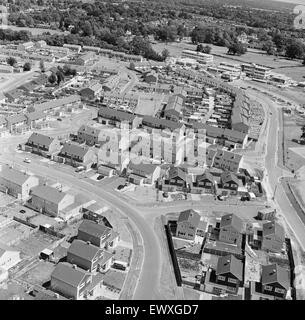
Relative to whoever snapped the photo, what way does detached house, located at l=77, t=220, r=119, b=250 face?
facing the viewer and to the right of the viewer

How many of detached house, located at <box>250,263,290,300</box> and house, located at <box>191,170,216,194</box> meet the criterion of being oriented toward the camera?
2

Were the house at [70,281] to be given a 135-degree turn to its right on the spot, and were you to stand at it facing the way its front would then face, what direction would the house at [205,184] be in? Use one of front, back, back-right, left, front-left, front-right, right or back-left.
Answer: back-right

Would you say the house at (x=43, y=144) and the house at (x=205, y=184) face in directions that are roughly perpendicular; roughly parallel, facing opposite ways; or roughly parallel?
roughly parallel

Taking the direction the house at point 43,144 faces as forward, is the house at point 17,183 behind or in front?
in front

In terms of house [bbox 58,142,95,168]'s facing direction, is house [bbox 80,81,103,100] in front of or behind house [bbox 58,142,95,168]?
behind

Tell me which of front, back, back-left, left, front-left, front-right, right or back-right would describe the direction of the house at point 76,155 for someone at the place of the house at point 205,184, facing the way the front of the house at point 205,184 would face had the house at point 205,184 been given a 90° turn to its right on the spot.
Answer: front

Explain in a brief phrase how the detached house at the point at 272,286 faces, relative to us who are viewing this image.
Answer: facing the viewer

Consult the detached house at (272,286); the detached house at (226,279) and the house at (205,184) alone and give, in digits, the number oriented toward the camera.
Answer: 3

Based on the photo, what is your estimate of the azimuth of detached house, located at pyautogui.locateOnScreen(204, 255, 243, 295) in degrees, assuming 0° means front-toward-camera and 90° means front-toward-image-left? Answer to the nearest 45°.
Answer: approximately 0°

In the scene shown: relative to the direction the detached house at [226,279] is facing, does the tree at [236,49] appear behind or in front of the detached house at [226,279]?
behind

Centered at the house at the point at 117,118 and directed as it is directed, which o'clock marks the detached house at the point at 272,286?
The detached house is roughly at 10 o'clock from the house.

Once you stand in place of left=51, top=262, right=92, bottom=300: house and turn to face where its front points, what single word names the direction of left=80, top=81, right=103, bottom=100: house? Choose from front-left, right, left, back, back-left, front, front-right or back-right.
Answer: back-left

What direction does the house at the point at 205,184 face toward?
toward the camera
